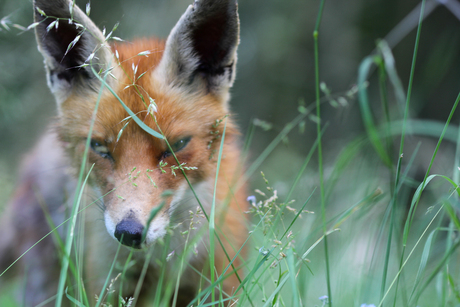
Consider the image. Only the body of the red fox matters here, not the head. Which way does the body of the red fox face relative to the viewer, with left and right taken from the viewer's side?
facing the viewer
